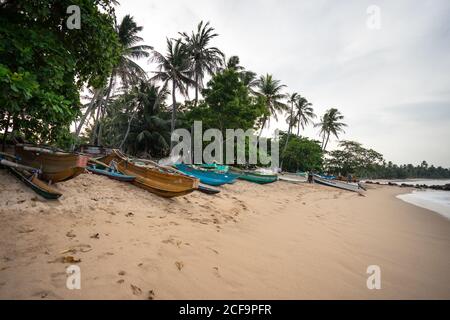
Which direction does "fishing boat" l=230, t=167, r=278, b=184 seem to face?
to the viewer's right

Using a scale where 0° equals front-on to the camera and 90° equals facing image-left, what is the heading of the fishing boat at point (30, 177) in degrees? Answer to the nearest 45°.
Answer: approximately 315°

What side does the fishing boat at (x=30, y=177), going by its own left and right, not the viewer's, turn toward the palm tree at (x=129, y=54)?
left

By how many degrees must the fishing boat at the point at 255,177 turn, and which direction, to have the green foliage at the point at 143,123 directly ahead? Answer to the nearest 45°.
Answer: approximately 135° to its left

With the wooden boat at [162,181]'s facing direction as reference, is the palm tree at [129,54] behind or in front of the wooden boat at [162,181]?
behind

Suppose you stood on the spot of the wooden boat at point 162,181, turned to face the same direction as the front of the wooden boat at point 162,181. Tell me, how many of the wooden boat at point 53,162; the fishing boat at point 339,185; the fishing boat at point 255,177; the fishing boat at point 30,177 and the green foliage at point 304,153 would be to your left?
3

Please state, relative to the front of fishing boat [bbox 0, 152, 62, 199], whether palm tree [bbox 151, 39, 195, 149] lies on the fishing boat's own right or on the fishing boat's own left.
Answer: on the fishing boat's own left
